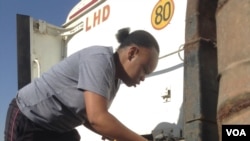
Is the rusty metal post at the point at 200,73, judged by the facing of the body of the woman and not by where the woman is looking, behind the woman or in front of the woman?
in front

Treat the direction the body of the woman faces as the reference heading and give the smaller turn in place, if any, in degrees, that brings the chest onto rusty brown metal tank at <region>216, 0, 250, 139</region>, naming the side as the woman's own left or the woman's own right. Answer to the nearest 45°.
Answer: approximately 45° to the woman's own right

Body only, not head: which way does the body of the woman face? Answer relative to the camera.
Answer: to the viewer's right
